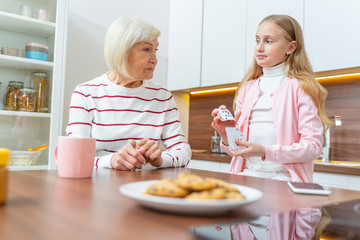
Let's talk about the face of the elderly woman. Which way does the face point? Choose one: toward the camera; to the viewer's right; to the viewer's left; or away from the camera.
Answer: to the viewer's right

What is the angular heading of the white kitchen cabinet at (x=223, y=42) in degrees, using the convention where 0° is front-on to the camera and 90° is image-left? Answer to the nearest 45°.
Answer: approximately 45°

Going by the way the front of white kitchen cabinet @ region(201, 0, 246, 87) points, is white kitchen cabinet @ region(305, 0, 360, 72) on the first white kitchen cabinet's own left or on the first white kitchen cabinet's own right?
on the first white kitchen cabinet's own left

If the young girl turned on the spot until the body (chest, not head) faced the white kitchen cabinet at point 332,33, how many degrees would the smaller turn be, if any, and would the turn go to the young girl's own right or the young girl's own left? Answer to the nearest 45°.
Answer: approximately 180°

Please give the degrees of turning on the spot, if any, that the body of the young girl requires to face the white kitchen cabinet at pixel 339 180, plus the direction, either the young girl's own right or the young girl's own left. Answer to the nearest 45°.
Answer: approximately 180°

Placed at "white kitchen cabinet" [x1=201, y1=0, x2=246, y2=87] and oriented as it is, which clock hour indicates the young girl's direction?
The young girl is roughly at 10 o'clock from the white kitchen cabinet.

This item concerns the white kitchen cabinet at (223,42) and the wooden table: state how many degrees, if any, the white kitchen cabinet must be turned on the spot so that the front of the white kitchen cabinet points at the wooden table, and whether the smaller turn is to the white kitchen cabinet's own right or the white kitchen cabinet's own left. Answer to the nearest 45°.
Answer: approximately 45° to the white kitchen cabinet's own left
